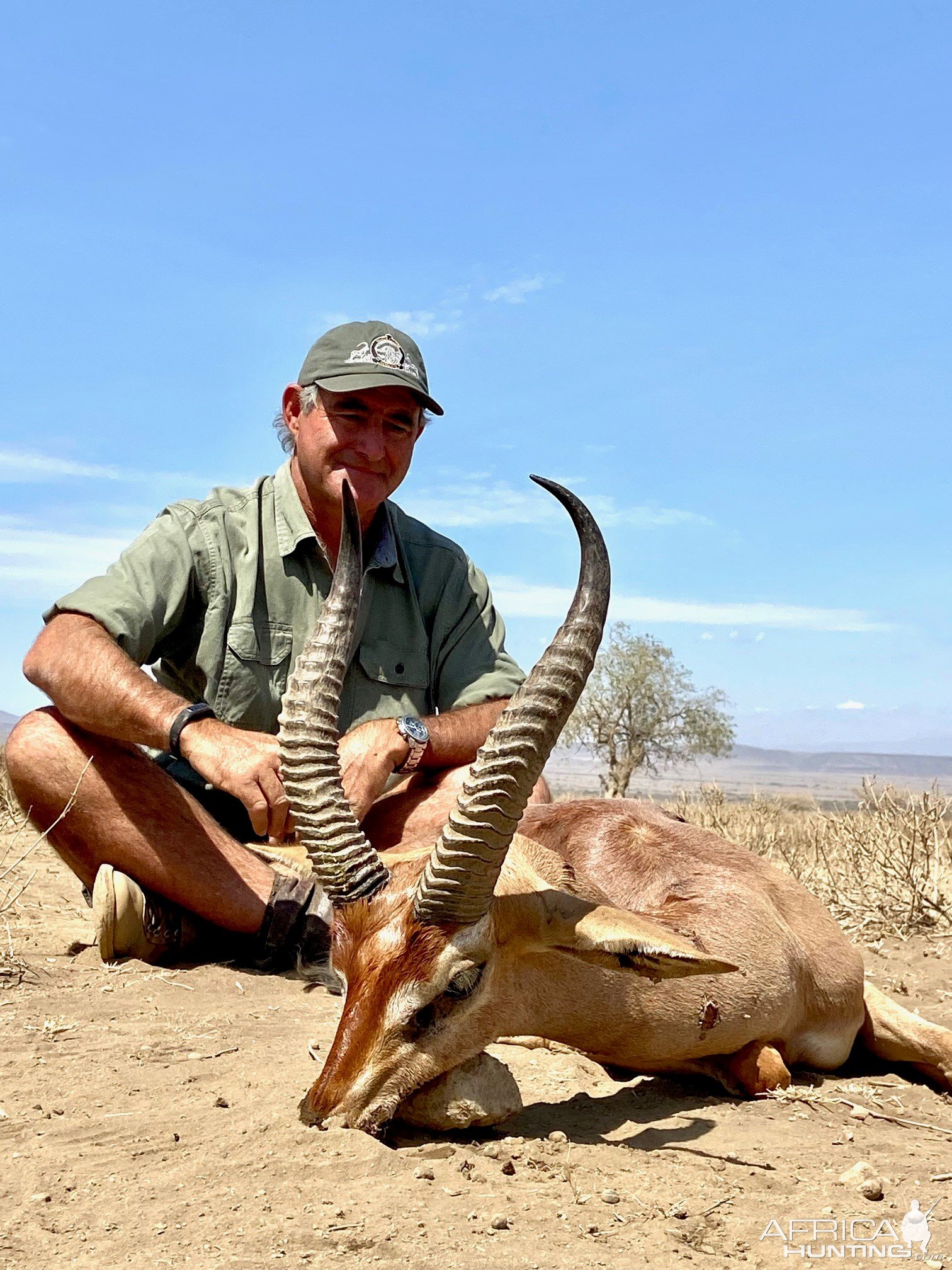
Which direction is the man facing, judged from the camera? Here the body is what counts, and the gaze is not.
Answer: toward the camera

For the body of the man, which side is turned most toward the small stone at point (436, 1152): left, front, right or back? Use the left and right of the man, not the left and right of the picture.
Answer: front

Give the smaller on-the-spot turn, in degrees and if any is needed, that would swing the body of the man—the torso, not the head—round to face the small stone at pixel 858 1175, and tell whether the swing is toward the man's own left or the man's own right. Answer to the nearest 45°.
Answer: approximately 45° to the man's own left

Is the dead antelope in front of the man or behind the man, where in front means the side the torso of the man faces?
in front

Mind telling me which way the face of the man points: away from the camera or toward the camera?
toward the camera
